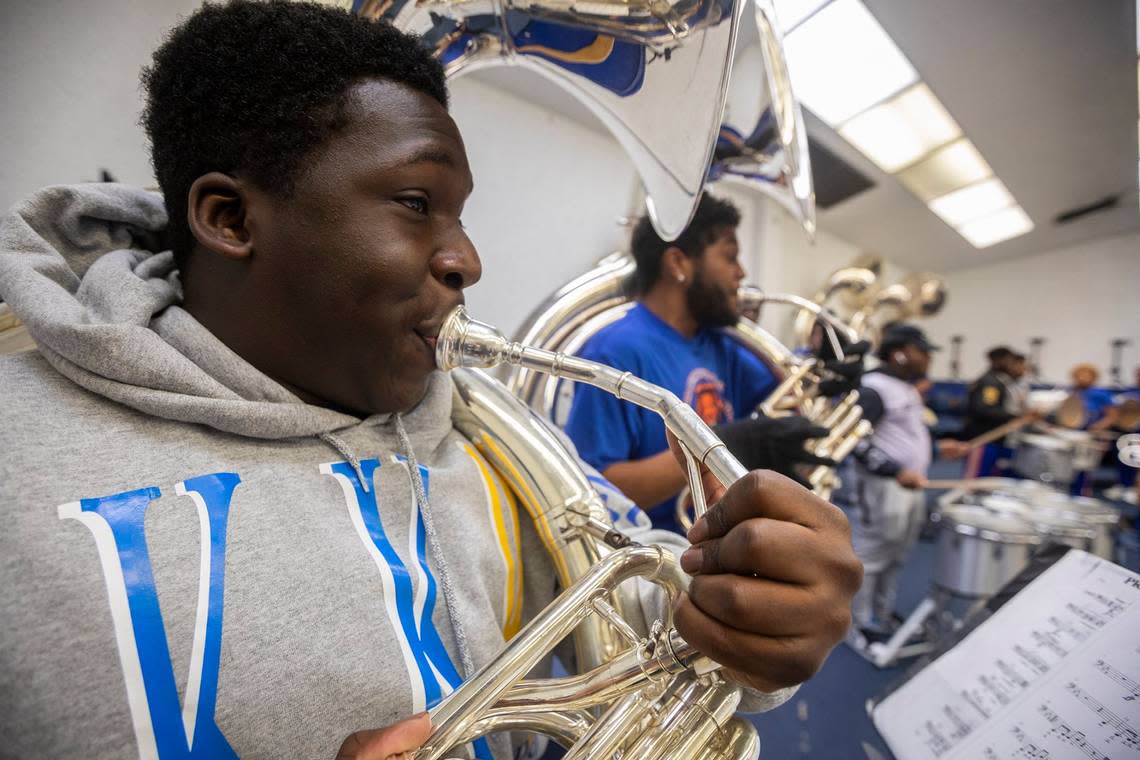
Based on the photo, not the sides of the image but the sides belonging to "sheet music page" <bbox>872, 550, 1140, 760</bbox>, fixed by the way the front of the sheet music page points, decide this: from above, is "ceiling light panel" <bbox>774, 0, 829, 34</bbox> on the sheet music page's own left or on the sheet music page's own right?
on the sheet music page's own right

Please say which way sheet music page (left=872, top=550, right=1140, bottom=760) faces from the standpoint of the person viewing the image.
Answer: facing the viewer and to the left of the viewer

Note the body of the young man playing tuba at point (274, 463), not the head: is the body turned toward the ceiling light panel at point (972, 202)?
no

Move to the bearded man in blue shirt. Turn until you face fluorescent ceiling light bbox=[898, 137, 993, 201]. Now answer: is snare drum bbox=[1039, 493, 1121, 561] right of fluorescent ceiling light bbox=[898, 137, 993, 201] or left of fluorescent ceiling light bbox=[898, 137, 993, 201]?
right

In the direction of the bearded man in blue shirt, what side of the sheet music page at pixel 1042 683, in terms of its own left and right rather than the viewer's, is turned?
right

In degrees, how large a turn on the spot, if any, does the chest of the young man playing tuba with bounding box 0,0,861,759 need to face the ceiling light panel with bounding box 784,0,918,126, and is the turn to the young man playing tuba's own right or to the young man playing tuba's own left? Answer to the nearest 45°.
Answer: approximately 90° to the young man playing tuba's own left

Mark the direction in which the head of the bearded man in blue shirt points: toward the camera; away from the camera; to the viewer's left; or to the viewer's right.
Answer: to the viewer's right

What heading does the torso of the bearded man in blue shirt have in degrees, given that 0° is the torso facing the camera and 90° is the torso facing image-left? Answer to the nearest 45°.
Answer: approximately 315°
